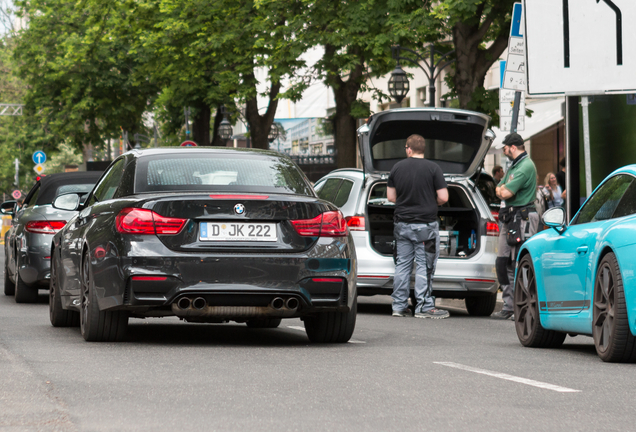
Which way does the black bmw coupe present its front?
away from the camera

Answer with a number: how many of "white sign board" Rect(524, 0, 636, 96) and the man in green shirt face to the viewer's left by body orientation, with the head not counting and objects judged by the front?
1

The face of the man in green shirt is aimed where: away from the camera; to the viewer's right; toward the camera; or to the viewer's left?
to the viewer's left

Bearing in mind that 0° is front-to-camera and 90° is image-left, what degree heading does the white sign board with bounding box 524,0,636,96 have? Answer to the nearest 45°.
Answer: approximately 0°

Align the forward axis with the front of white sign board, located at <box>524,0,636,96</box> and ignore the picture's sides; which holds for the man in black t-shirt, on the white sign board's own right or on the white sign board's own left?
on the white sign board's own right

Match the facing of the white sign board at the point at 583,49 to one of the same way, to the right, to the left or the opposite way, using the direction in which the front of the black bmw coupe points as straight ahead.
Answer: the opposite way

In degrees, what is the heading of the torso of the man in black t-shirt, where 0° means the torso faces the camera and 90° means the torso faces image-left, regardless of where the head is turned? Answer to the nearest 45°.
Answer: approximately 180°

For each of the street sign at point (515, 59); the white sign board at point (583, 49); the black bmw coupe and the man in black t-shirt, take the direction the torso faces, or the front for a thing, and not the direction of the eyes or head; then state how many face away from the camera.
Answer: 2

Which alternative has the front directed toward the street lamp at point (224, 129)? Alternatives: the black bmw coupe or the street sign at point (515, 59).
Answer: the black bmw coupe

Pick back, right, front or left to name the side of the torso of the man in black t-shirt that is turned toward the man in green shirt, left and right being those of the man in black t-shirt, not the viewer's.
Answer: right

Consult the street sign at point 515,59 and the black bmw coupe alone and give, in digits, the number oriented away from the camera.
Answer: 1

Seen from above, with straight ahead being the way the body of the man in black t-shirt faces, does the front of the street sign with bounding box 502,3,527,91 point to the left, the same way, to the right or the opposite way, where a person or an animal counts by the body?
the opposite way

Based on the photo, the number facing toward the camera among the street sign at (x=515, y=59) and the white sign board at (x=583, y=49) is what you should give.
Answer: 2
